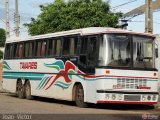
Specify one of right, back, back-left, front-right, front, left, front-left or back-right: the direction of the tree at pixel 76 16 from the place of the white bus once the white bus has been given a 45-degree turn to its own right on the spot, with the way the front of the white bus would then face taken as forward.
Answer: back

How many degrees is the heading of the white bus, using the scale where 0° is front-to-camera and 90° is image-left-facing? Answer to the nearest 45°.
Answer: approximately 315°
